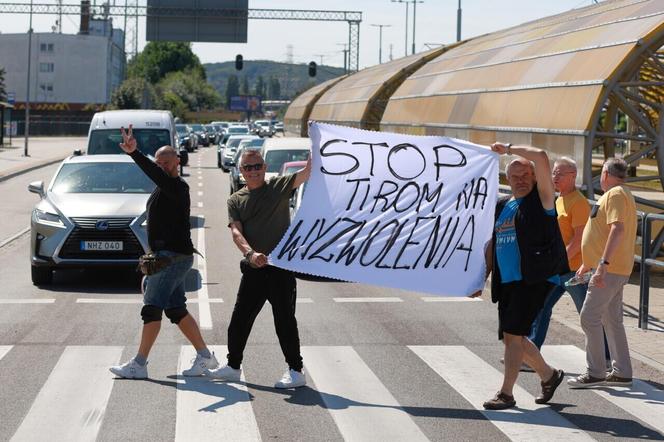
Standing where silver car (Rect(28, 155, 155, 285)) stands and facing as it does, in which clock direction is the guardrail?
The guardrail is roughly at 10 o'clock from the silver car.

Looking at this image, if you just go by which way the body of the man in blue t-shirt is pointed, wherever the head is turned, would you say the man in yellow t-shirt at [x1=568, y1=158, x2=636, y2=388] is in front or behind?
behind

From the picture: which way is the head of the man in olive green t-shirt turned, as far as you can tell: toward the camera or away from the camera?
toward the camera

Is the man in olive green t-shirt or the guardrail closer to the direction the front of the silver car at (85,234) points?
the man in olive green t-shirt

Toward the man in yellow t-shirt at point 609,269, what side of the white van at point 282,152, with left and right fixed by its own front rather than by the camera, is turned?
front

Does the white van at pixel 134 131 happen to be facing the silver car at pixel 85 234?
yes

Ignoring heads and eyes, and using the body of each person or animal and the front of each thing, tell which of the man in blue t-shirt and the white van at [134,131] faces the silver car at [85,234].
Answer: the white van

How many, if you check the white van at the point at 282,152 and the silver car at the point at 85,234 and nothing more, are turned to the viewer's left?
0

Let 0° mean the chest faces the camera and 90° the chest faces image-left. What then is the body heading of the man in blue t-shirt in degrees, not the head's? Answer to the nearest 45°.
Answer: approximately 45°

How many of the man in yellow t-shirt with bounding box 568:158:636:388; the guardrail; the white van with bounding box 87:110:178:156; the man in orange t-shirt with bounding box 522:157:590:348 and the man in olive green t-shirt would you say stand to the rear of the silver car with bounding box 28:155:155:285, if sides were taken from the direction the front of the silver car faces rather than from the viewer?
1

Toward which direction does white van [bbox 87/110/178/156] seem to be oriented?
toward the camera

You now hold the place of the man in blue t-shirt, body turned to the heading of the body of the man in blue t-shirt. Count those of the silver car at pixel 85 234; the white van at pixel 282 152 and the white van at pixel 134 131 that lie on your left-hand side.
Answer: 0

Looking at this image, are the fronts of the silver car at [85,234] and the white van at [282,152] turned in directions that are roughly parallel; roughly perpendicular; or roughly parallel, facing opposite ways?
roughly parallel

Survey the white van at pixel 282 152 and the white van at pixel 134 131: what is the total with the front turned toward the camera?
2

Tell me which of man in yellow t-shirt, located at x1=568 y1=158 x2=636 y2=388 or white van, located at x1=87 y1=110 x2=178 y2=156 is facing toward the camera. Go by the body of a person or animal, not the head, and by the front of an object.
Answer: the white van

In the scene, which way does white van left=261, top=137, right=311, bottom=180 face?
toward the camera

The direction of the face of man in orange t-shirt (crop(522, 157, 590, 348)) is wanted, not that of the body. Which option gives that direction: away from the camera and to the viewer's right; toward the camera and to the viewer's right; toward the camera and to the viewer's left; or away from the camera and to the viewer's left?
toward the camera and to the viewer's left

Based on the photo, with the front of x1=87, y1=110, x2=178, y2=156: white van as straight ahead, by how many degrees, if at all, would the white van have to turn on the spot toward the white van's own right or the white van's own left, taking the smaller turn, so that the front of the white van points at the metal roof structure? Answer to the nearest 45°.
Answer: approximately 45° to the white van's own left
